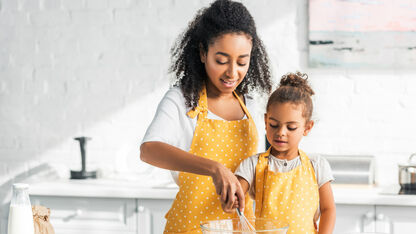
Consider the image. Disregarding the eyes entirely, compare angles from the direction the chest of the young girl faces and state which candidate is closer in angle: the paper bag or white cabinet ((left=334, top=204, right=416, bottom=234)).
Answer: the paper bag

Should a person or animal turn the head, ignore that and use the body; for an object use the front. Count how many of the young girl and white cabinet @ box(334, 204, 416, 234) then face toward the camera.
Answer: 2

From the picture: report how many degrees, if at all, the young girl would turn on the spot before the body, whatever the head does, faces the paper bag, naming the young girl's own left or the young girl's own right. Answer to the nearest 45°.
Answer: approximately 90° to the young girl's own right

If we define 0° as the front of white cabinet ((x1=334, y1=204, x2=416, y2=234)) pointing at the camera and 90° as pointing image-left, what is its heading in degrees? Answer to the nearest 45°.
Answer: approximately 0°

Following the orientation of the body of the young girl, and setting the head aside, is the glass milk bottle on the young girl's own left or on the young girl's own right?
on the young girl's own right

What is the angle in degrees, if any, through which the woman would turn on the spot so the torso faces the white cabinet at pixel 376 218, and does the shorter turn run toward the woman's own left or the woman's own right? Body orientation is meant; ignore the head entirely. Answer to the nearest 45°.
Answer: approximately 90° to the woman's own left
